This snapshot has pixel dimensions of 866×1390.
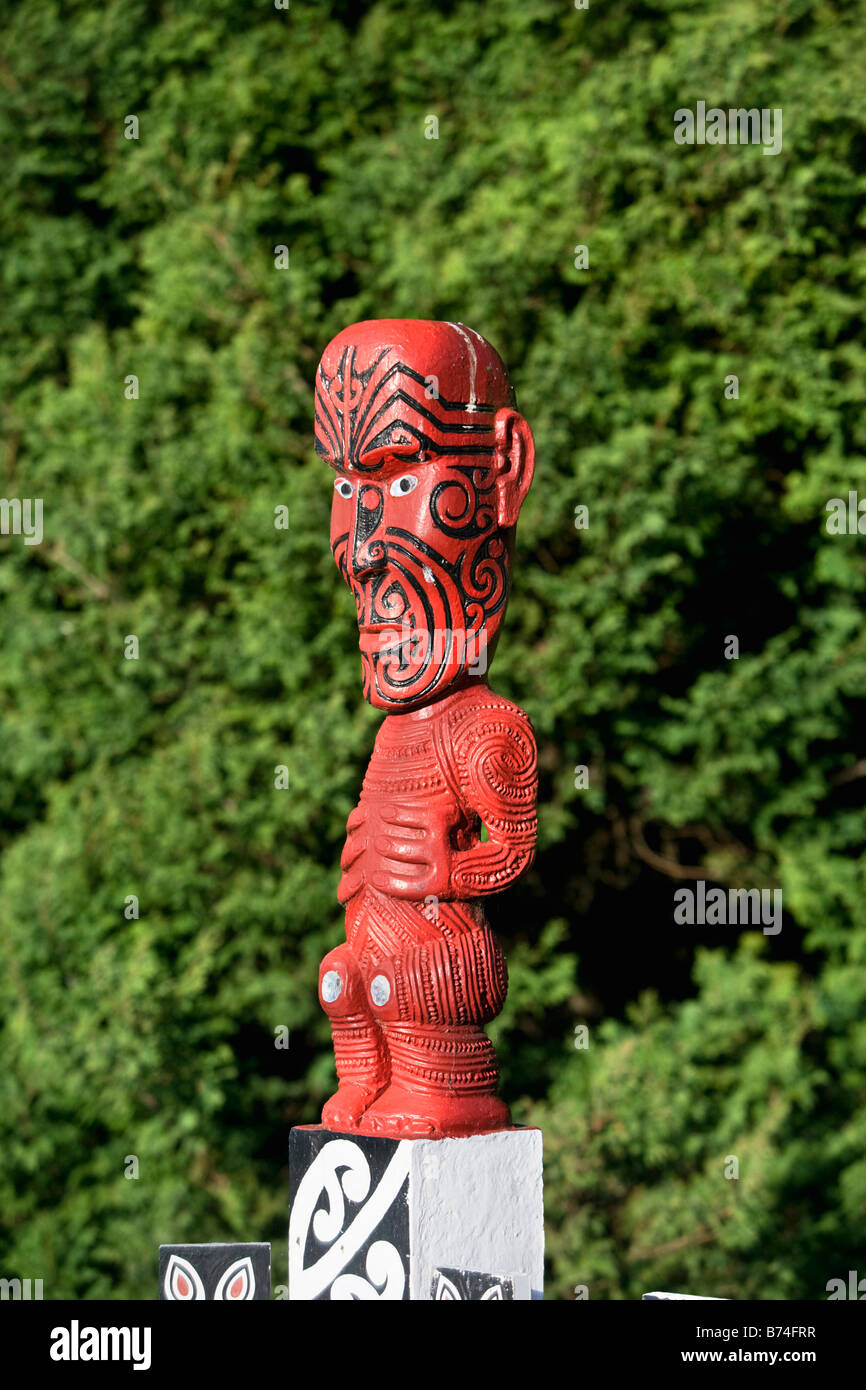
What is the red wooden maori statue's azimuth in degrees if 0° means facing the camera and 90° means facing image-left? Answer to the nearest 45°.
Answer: approximately 45°
